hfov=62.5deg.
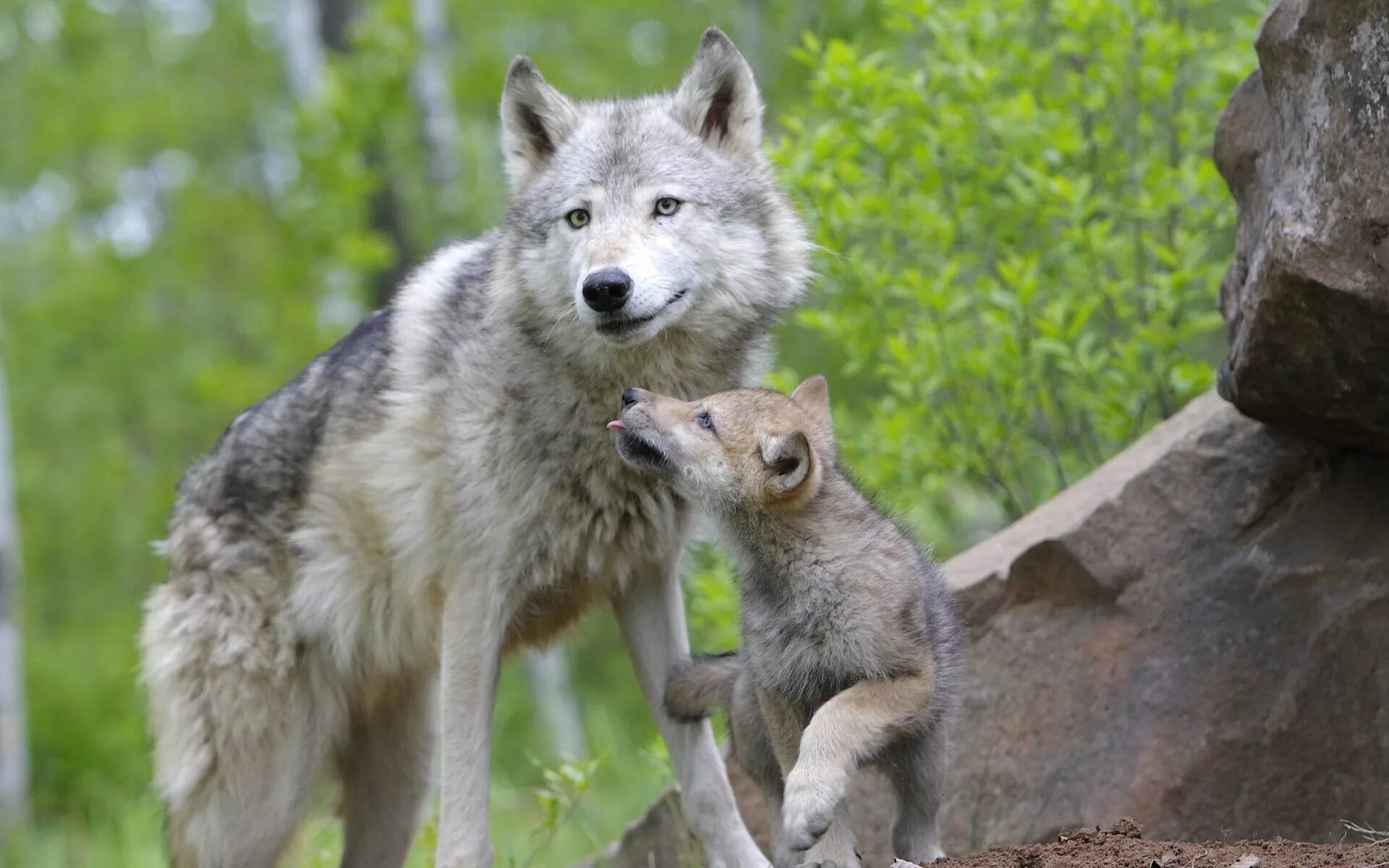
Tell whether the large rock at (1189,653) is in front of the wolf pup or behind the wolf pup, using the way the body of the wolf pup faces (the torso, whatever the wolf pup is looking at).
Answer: behind

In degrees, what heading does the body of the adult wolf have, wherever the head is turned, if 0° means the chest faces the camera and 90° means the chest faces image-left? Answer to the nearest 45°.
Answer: approximately 315°

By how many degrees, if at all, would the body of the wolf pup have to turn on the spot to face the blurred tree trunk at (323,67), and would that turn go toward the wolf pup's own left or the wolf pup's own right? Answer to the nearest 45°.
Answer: approximately 90° to the wolf pup's own right

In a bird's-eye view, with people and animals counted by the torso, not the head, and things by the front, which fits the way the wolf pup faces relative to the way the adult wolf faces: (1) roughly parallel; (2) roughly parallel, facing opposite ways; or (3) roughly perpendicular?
roughly perpendicular

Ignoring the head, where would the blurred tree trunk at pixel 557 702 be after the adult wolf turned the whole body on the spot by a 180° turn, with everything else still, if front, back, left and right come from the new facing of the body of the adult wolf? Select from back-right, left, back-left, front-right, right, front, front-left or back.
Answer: front-right

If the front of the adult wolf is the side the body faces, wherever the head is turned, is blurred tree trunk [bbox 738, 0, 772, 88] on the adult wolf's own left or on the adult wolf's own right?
on the adult wolf's own left

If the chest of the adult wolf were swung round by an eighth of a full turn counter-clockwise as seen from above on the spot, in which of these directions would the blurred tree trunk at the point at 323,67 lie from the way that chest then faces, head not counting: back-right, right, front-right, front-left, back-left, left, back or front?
left

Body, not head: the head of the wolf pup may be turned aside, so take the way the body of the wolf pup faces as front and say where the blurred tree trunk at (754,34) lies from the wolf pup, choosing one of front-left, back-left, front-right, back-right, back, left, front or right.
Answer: back-right
